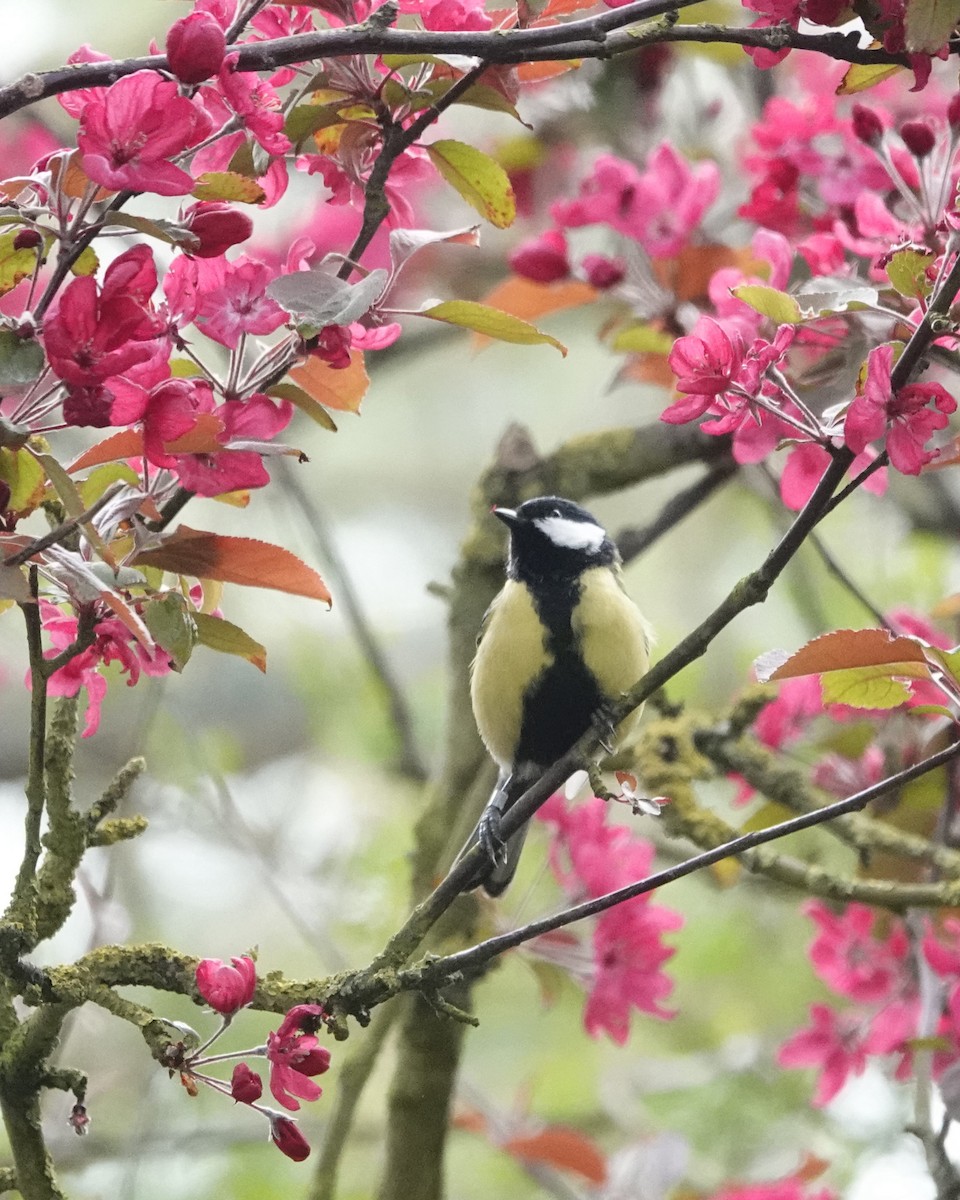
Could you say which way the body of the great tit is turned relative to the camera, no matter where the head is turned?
toward the camera
